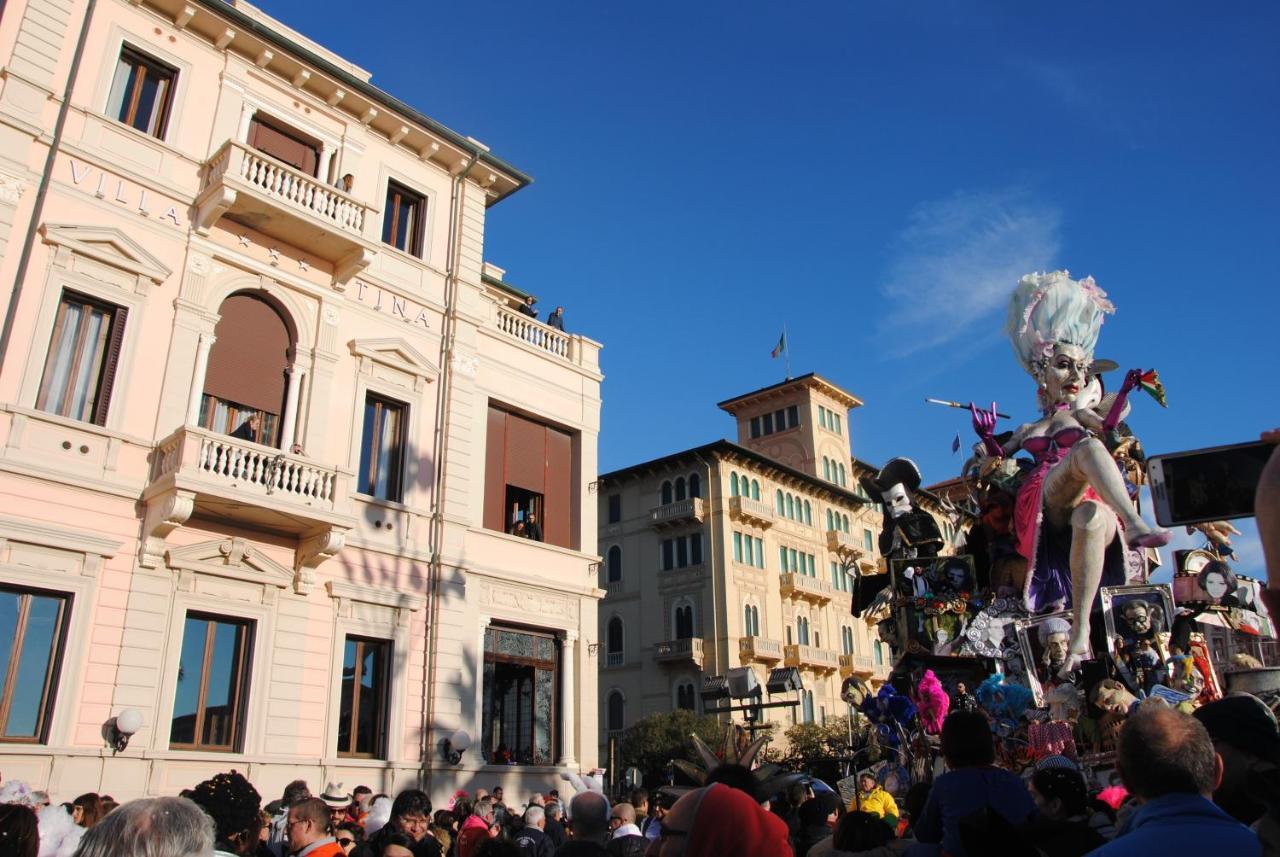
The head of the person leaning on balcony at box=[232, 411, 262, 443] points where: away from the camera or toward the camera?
toward the camera

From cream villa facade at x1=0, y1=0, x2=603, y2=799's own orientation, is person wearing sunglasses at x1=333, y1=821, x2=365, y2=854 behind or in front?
in front

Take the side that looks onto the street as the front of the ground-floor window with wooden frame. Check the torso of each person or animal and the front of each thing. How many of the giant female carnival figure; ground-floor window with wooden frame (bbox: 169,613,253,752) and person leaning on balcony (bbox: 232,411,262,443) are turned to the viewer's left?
0

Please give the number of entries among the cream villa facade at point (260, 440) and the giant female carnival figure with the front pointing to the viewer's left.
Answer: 0

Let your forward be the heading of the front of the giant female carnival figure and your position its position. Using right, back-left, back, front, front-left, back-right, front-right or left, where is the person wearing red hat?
front-right

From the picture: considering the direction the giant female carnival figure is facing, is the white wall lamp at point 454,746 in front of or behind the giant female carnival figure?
behind

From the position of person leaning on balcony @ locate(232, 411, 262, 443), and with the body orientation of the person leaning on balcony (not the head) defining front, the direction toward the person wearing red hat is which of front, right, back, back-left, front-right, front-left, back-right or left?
front-right

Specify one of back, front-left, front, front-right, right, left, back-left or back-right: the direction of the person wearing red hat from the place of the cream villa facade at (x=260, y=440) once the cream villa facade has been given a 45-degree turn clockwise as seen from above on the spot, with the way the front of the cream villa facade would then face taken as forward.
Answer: front

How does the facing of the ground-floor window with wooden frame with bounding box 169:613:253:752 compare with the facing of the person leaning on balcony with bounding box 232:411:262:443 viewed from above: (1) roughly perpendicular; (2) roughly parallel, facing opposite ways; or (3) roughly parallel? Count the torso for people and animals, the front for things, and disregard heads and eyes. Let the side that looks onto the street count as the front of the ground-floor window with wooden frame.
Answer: roughly parallel

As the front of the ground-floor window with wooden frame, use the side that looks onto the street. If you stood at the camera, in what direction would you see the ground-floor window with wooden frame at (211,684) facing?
facing the viewer and to the right of the viewer
